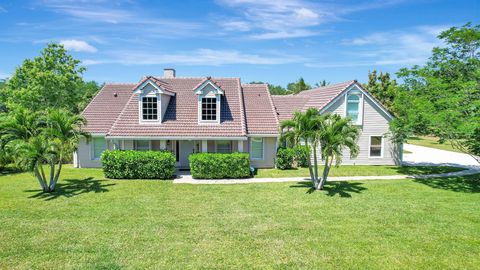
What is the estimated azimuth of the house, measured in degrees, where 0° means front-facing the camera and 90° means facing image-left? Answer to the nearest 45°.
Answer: approximately 0°

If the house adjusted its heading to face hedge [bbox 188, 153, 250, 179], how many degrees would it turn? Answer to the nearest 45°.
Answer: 0° — it already faces it

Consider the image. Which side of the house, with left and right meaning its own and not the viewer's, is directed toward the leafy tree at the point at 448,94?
left

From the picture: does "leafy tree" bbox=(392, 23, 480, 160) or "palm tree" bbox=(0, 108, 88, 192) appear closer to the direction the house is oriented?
the palm tree

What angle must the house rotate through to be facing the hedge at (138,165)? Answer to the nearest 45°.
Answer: approximately 45° to its right

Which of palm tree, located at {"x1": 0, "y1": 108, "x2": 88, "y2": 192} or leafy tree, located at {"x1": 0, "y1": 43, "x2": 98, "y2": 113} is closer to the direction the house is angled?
the palm tree

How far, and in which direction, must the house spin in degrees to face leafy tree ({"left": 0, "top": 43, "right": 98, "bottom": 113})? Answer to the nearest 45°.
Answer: approximately 135° to its right

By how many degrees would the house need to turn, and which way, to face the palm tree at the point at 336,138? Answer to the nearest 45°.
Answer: approximately 45° to its left
